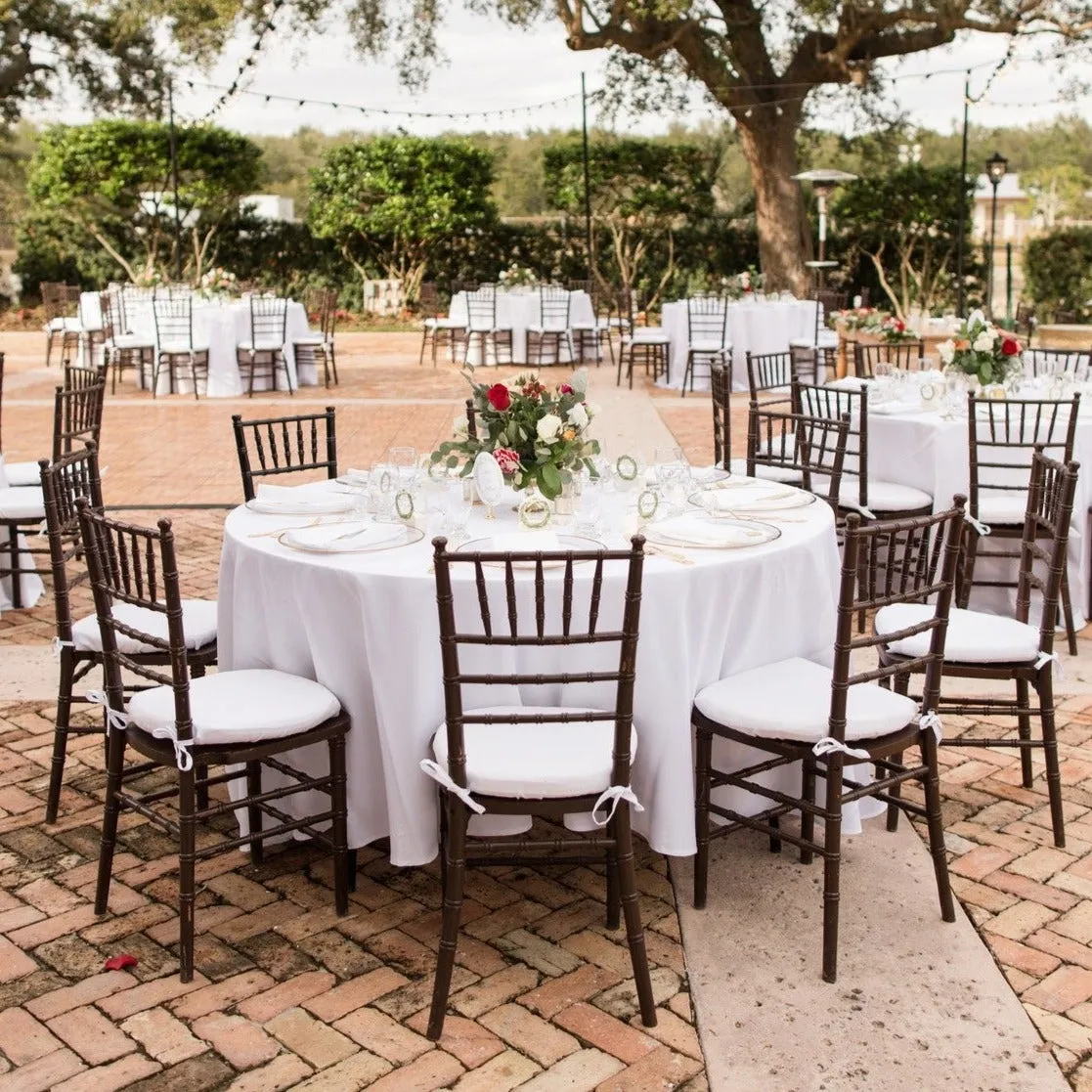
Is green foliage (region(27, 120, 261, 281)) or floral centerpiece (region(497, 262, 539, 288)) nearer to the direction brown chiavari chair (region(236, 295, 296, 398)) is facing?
the green foliage

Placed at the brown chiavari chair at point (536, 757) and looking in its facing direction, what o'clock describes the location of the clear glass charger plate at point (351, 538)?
The clear glass charger plate is roughly at 11 o'clock from the brown chiavari chair.

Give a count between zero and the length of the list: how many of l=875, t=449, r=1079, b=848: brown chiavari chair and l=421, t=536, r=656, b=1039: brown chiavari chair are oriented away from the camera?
1

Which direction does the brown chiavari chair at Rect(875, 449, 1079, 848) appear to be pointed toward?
to the viewer's left

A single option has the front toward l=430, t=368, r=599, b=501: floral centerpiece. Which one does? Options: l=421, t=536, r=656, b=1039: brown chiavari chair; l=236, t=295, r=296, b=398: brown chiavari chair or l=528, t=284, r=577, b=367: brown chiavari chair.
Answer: l=421, t=536, r=656, b=1039: brown chiavari chair

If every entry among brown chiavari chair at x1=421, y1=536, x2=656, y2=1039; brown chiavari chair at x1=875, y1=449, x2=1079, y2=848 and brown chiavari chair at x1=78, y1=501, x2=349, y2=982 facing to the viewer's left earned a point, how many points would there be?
1

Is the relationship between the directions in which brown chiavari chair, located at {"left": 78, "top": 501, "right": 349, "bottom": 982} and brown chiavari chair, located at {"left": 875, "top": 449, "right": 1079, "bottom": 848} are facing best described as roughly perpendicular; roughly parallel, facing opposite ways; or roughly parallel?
roughly perpendicular

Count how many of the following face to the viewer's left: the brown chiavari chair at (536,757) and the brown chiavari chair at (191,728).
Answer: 0

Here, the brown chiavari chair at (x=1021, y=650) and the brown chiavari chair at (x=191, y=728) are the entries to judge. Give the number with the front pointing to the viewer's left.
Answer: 1

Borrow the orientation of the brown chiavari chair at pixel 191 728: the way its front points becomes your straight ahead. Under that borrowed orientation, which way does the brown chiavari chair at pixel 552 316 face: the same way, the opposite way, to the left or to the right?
to the left

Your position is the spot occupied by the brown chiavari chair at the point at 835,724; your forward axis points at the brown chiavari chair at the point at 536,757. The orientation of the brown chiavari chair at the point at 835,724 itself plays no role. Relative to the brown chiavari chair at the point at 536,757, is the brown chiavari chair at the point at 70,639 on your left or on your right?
right

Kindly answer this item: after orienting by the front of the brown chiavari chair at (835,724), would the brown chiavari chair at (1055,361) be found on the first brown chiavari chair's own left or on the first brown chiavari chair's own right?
on the first brown chiavari chair's own right

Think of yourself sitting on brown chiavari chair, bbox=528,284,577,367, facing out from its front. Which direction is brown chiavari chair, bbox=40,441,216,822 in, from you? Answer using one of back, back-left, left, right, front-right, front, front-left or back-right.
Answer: back-left

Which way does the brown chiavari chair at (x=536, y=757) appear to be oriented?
away from the camera

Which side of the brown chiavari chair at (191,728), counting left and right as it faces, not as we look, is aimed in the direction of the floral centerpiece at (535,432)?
front

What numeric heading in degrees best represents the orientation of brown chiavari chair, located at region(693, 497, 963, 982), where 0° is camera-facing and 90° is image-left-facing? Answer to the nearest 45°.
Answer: approximately 135°
